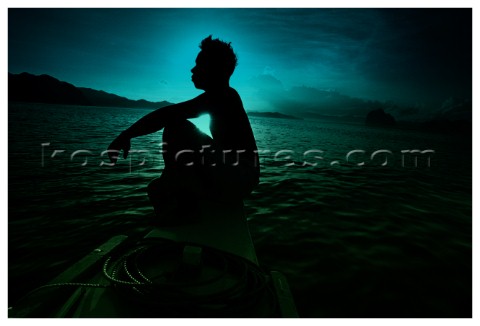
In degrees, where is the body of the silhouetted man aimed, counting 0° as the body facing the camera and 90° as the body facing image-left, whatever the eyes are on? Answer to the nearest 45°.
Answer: approximately 90°
